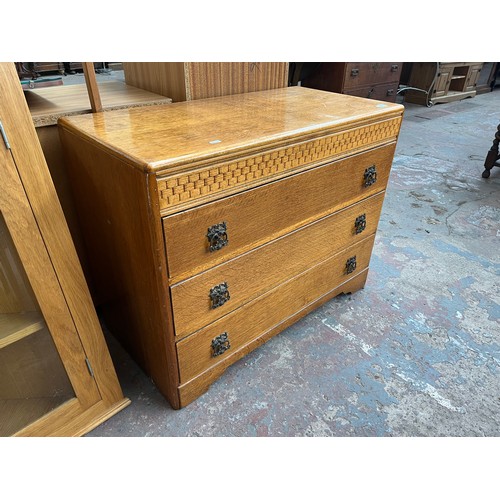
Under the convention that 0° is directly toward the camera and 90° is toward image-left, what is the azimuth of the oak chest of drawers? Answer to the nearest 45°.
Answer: approximately 315°
